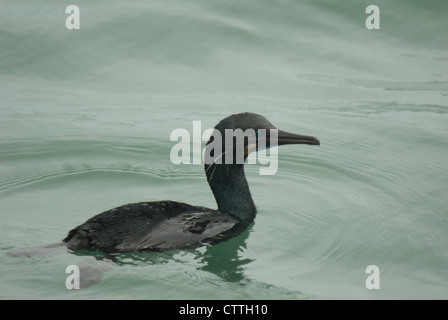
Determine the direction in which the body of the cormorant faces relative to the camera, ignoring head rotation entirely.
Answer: to the viewer's right
